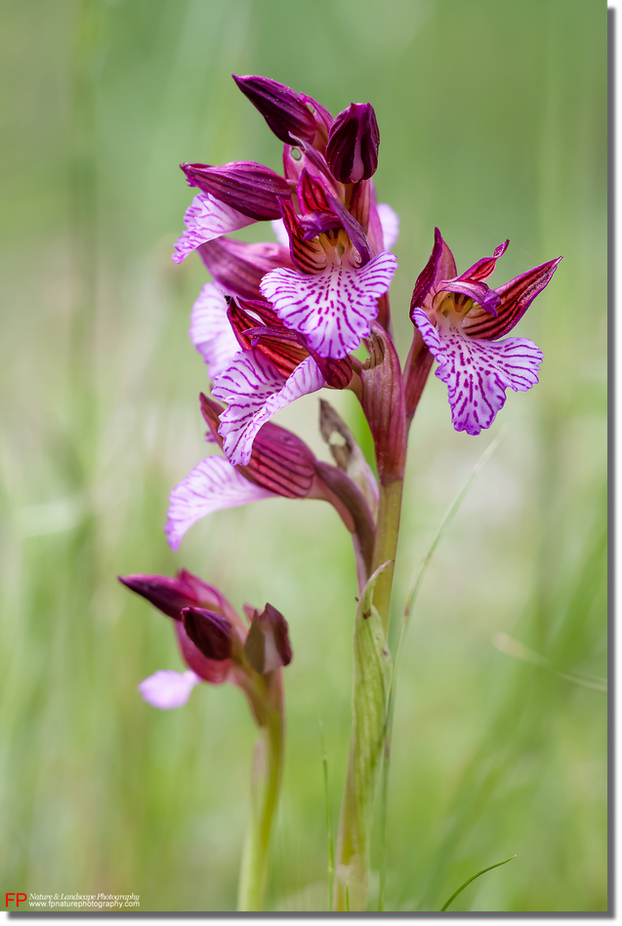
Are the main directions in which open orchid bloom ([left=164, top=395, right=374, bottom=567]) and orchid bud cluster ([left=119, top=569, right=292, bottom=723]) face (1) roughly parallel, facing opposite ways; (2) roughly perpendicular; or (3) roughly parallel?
roughly parallel

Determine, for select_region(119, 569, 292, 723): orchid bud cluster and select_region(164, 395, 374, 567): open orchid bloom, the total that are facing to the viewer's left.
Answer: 2

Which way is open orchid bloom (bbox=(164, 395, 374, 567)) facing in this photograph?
to the viewer's left

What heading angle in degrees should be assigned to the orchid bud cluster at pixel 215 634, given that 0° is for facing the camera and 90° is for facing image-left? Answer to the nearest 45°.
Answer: approximately 90°
